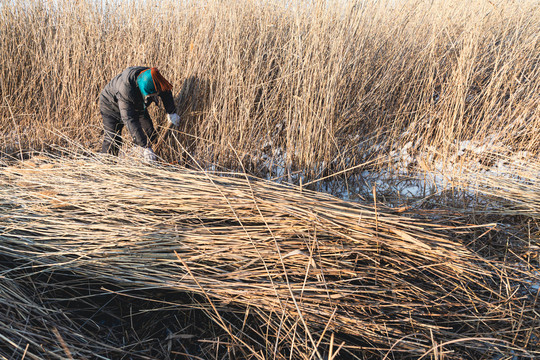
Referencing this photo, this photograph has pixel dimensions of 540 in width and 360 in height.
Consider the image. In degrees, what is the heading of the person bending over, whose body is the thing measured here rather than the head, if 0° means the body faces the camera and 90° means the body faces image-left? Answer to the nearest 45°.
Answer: approximately 315°

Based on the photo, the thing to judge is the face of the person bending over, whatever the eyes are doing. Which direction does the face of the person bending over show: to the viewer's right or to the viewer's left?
to the viewer's right
